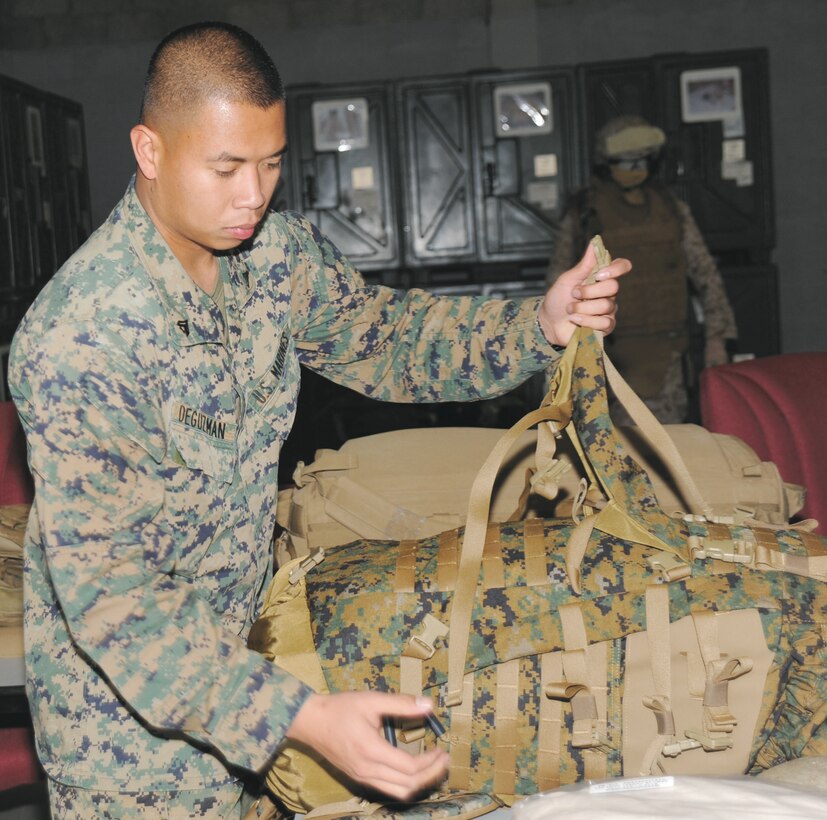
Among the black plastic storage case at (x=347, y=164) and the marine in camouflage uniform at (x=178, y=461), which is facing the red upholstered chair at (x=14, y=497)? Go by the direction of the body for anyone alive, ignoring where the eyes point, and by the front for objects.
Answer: the black plastic storage case

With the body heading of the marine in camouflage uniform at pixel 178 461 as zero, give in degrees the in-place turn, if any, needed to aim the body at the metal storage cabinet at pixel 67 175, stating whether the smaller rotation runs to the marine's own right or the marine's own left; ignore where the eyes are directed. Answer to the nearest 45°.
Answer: approximately 135° to the marine's own left

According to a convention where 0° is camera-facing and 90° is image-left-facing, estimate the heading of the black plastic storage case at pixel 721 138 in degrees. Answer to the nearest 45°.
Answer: approximately 0°

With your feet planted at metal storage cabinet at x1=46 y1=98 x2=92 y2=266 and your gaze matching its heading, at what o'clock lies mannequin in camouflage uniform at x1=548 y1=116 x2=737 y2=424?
The mannequin in camouflage uniform is roughly at 12 o'clock from the metal storage cabinet.

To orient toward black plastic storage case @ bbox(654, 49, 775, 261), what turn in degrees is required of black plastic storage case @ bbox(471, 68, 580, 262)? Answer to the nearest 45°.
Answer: approximately 90° to its left

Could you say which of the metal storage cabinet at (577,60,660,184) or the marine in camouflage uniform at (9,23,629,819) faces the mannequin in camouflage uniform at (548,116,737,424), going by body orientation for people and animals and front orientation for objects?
the metal storage cabinet

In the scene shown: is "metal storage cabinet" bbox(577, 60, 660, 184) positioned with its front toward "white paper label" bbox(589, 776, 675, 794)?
yes

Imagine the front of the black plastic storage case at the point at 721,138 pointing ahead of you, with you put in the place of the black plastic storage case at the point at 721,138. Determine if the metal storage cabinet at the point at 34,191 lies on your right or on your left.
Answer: on your right

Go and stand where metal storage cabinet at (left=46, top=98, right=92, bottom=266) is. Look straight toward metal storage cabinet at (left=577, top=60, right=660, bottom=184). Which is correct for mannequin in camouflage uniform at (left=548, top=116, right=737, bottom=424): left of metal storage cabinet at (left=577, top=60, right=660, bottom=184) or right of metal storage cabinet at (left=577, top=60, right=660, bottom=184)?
right

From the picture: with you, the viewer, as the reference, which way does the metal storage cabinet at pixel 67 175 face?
facing the viewer and to the right of the viewer

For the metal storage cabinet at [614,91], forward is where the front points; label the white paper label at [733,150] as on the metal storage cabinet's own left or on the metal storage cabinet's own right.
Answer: on the metal storage cabinet's own left

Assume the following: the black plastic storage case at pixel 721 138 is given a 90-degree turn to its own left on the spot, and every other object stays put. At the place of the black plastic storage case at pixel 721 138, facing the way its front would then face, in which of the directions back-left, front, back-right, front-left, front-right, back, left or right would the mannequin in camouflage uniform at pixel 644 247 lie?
right

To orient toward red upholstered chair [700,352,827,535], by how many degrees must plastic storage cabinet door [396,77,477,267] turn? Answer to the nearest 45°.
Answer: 0° — it already faces it
